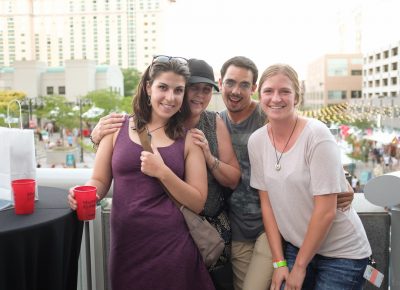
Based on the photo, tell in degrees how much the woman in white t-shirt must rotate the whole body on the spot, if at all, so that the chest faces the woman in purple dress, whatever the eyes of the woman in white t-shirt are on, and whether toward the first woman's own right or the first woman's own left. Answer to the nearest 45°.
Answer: approximately 45° to the first woman's own right

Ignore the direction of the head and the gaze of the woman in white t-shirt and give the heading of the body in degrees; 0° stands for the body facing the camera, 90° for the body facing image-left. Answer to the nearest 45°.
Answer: approximately 45°

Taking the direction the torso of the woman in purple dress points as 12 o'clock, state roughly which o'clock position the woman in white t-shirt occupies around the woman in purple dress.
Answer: The woman in white t-shirt is roughly at 9 o'clock from the woman in purple dress.

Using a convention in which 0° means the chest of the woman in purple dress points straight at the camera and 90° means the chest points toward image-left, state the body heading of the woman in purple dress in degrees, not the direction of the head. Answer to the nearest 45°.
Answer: approximately 0°

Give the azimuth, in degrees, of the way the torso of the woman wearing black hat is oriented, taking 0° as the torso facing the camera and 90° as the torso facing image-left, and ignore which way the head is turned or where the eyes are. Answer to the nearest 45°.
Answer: approximately 45°
